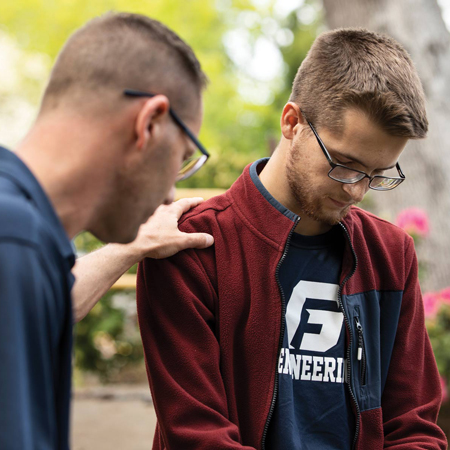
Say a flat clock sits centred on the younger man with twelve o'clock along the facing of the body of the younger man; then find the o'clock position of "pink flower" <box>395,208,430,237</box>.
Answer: The pink flower is roughly at 8 o'clock from the younger man.

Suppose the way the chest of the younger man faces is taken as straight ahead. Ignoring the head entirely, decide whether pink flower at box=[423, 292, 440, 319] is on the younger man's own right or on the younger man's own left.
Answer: on the younger man's own left
